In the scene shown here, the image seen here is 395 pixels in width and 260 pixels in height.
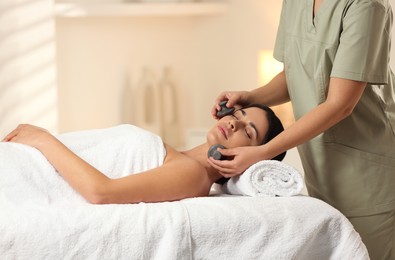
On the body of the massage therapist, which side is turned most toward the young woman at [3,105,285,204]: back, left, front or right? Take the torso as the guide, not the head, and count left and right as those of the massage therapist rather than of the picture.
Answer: front

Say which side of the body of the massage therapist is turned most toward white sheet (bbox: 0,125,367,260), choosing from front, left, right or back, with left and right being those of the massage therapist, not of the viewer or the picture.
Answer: front

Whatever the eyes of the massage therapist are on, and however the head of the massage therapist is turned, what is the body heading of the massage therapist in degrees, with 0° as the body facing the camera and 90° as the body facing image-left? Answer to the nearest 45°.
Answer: approximately 45°
